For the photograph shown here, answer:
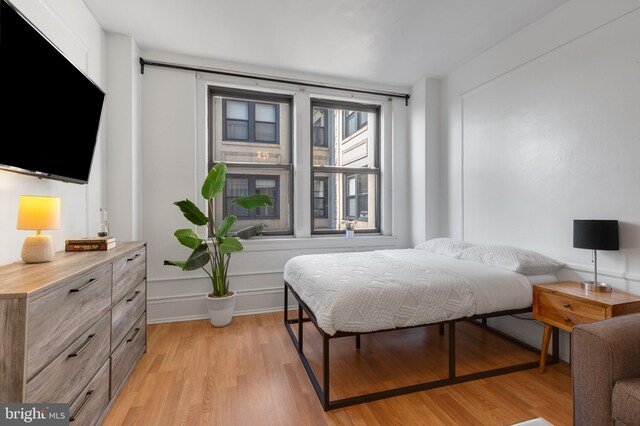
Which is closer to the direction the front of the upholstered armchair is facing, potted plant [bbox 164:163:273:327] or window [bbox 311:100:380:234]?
the potted plant

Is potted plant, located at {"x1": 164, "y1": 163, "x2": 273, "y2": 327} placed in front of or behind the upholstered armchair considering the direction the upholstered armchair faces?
in front

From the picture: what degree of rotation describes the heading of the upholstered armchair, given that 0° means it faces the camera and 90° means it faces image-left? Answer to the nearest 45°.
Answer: approximately 45°

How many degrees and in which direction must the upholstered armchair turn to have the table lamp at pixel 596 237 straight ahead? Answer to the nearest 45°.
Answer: approximately 135° to its right

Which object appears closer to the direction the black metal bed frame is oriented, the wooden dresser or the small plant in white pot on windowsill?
the wooden dresser

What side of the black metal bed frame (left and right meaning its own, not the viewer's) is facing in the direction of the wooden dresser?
front

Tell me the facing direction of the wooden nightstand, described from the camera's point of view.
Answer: facing the viewer and to the left of the viewer

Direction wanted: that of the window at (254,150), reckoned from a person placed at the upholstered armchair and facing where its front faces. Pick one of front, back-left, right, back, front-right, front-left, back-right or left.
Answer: front-right

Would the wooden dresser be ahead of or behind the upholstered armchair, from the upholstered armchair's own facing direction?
ahead

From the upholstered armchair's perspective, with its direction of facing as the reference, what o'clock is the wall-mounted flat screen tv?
The wall-mounted flat screen tv is roughly at 12 o'clock from the upholstered armchair.

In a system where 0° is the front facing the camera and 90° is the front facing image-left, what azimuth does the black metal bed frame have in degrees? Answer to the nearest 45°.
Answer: approximately 45°
